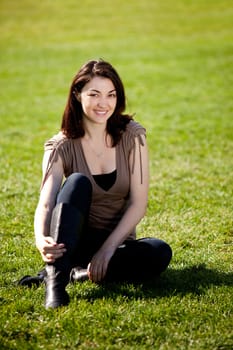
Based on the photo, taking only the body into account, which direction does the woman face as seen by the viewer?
toward the camera

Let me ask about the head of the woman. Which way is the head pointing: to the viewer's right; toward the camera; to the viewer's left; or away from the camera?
toward the camera
